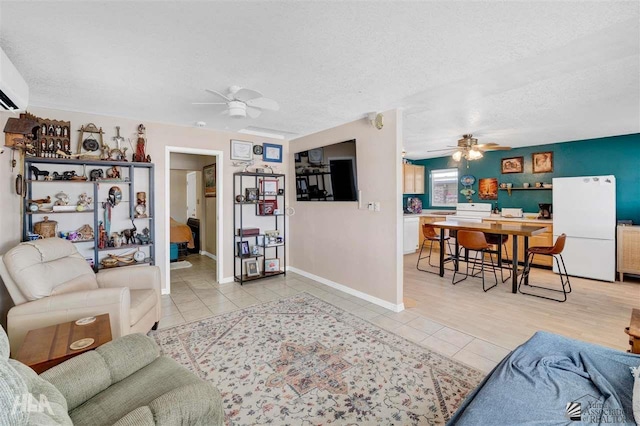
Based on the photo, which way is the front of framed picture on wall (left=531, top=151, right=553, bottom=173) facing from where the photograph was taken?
facing the viewer

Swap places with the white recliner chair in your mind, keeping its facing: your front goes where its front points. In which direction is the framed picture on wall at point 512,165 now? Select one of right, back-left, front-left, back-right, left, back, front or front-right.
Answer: front-left

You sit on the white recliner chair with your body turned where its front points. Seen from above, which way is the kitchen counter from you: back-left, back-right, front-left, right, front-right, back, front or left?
front-left

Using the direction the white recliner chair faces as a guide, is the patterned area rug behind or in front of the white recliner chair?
in front

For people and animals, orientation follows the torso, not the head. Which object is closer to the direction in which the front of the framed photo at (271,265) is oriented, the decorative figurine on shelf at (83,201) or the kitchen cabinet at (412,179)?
the decorative figurine on shelf

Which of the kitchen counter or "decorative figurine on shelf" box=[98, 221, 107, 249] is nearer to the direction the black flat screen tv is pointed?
the decorative figurine on shelf

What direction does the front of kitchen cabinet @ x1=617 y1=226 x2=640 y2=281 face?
toward the camera

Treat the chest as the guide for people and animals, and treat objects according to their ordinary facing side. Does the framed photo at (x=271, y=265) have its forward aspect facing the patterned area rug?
yes

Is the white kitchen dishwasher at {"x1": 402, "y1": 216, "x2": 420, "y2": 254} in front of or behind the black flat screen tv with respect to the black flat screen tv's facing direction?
behind

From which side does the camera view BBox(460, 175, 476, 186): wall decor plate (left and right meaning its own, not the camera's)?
front

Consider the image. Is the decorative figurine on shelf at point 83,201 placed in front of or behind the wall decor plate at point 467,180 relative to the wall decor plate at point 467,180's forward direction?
in front

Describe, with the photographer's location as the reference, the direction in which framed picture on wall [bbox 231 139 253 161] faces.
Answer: facing the viewer and to the right of the viewer
